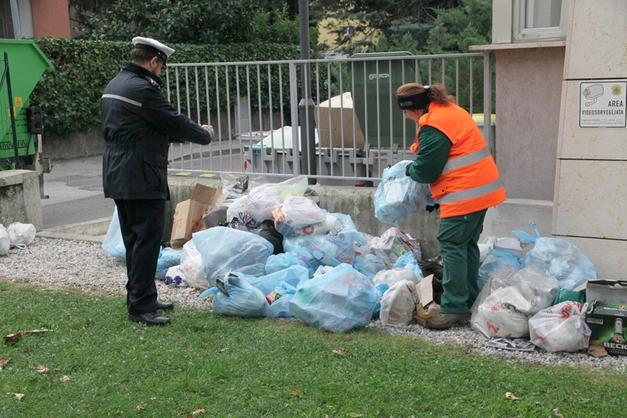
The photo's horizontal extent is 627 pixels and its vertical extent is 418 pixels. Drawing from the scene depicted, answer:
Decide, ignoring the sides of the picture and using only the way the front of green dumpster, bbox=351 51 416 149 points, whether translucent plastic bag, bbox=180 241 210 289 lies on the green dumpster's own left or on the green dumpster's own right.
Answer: on the green dumpster's own right

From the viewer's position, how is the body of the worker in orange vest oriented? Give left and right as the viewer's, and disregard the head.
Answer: facing to the left of the viewer

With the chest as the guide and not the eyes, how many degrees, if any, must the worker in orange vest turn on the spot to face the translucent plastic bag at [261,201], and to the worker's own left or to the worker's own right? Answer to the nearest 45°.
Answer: approximately 45° to the worker's own right

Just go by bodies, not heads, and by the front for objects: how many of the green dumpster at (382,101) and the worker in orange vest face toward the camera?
1

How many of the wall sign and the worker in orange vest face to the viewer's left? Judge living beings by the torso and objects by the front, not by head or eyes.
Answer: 1

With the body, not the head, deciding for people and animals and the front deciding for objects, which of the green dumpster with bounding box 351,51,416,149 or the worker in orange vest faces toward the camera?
the green dumpster

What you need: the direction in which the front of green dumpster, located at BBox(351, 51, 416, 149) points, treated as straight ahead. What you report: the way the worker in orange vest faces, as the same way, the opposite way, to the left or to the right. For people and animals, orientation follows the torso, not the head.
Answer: to the right

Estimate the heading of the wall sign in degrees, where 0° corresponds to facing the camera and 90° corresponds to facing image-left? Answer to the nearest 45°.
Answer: approximately 0°

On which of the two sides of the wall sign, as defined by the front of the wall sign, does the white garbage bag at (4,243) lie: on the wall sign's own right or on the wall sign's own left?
on the wall sign's own right

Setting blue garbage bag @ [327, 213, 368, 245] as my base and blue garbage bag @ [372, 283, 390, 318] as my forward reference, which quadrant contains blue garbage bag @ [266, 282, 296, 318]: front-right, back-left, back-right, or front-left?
front-right

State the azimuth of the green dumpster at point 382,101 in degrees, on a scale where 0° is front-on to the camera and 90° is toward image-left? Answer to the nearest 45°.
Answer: approximately 0°

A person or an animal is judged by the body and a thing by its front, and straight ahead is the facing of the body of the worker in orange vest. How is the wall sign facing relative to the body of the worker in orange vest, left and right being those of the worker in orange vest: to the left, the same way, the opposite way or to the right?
to the left

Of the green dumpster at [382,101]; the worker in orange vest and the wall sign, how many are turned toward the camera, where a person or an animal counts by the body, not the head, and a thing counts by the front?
2
